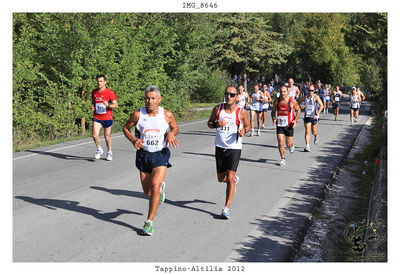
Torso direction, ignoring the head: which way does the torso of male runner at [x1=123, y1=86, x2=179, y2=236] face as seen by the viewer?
toward the camera

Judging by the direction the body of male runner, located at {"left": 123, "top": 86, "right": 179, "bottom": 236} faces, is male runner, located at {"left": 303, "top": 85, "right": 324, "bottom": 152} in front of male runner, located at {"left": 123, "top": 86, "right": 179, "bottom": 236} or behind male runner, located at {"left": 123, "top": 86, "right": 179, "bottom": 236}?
behind

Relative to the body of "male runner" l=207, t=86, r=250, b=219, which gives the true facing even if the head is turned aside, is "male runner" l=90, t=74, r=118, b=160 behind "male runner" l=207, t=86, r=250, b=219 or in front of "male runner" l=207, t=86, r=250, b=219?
behind

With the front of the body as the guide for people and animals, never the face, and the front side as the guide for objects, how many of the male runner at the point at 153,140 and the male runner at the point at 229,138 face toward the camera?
2

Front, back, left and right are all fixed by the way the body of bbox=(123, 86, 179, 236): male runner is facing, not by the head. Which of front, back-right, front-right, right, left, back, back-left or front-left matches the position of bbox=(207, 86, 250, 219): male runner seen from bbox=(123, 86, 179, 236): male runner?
back-left

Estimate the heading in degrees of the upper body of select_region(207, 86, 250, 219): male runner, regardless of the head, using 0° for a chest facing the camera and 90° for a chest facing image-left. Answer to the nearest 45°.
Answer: approximately 0°

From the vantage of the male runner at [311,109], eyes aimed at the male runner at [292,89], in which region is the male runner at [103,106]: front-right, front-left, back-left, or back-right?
back-left

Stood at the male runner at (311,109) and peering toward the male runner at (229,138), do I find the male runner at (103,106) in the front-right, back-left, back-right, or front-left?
front-right

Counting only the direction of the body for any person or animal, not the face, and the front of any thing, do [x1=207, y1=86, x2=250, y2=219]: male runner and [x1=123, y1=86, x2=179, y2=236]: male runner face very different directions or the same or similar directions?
same or similar directions

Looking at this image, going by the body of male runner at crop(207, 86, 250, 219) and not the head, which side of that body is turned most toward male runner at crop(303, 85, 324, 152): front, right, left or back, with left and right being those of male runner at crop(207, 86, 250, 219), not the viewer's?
back

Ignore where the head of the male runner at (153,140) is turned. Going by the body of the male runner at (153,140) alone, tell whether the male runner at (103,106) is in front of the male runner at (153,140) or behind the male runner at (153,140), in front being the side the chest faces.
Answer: behind
